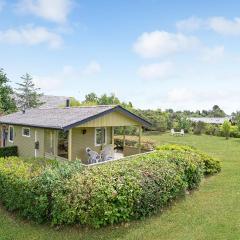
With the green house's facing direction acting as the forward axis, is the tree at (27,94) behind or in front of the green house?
behind

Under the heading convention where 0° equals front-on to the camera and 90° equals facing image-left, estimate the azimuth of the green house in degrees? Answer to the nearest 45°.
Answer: approximately 315°

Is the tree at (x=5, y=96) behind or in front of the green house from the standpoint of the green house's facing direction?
behind
